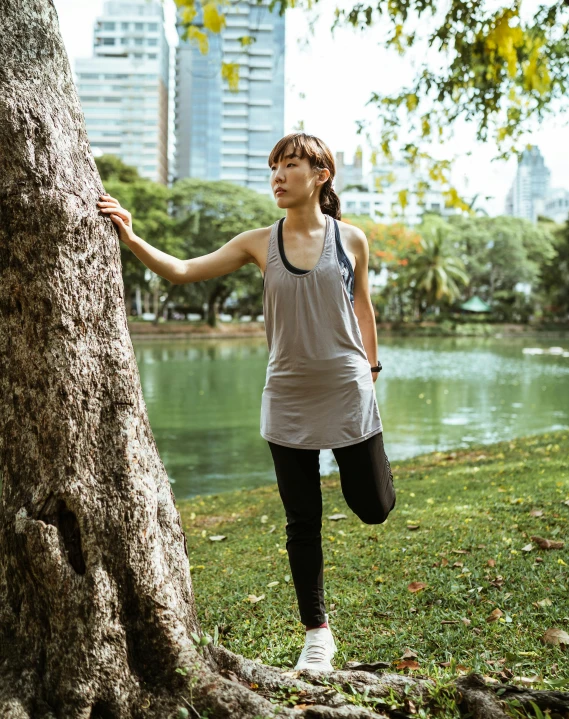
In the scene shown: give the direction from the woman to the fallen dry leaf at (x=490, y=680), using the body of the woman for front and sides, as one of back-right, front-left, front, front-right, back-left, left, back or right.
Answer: front-left

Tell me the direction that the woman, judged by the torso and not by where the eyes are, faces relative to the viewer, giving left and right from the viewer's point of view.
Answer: facing the viewer

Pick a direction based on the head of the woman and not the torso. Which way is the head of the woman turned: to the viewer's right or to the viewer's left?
to the viewer's left

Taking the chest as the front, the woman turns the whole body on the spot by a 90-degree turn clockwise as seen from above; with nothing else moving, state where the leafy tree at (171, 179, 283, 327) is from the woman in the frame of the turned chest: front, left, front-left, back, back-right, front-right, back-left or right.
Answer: right

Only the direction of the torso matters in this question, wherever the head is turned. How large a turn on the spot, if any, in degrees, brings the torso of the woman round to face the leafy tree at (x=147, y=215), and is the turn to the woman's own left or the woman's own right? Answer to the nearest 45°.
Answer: approximately 180°

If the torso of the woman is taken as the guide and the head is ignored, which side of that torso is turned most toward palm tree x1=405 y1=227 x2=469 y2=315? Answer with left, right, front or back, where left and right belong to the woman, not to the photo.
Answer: back

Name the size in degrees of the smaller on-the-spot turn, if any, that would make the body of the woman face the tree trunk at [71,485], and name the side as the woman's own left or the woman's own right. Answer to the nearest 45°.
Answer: approximately 45° to the woman's own right
